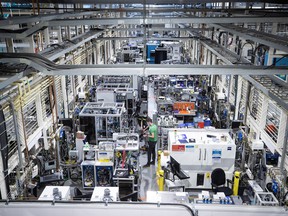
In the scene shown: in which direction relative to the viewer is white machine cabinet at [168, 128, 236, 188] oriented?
toward the camera

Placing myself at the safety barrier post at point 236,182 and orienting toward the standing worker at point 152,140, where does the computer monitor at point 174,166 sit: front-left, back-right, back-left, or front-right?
front-left

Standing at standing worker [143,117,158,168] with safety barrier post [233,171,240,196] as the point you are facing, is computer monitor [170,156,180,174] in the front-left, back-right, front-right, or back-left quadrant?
front-right

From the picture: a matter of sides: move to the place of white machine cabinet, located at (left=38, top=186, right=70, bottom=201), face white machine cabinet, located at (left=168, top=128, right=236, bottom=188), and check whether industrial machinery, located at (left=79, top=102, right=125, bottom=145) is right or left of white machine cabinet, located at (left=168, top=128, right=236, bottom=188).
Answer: left

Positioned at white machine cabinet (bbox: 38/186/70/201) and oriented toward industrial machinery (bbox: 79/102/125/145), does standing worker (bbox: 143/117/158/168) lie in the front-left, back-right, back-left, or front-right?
front-right
